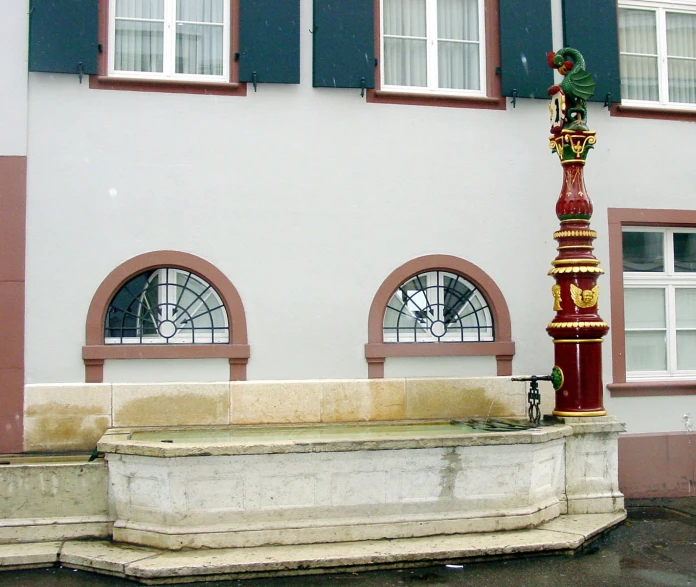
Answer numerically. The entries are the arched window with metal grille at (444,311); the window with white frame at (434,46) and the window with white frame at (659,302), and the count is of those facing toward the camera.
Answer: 3

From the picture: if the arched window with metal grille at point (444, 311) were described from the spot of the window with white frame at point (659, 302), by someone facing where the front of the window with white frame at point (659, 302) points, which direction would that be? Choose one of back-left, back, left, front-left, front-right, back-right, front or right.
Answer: front-right

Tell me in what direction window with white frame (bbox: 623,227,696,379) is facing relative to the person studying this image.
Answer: facing the viewer

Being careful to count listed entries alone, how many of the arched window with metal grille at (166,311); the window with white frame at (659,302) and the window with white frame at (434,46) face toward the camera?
3

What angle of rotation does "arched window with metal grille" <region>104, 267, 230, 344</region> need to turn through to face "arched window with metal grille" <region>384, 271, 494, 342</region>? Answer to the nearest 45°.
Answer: approximately 90° to its left

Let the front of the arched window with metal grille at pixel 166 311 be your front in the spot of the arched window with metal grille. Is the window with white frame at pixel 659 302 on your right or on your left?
on your left

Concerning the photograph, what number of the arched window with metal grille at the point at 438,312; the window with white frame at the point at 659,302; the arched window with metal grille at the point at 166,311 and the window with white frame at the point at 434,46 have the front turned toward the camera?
4

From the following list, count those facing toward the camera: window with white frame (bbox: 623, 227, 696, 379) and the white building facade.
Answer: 2

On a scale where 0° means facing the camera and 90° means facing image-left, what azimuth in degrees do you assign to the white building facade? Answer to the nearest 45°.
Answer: approximately 0°

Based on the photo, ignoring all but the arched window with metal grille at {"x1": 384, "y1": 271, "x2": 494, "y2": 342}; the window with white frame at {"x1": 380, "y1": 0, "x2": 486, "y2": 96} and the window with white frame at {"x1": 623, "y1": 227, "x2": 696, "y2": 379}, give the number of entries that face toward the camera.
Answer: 3
